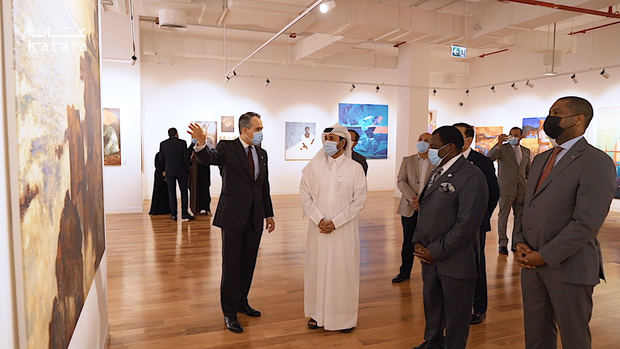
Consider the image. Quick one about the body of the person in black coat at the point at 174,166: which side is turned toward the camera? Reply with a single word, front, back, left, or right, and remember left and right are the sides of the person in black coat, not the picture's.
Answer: back

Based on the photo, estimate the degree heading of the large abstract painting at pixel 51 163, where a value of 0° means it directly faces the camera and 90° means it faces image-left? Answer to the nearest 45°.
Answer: approximately 315°

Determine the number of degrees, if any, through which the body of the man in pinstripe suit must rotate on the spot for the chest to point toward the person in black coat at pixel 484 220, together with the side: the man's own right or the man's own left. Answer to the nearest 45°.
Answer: approximately 45° to the man's own left

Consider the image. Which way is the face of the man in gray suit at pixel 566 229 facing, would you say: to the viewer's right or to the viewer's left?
to the viewer's left

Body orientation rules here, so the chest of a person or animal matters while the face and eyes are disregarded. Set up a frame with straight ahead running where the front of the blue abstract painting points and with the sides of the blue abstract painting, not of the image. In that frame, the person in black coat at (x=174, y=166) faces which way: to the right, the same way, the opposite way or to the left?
the opposite way

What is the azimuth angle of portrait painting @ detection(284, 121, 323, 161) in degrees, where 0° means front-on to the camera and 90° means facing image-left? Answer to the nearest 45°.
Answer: approximately 0°

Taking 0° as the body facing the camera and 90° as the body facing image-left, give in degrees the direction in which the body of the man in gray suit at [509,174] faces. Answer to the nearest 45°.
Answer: approximately 0°

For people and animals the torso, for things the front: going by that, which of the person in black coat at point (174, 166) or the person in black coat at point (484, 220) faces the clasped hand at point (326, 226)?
the person in black coat at point (484, 220)

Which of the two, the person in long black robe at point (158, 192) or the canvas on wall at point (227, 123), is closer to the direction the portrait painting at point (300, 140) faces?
the person in long black robe
